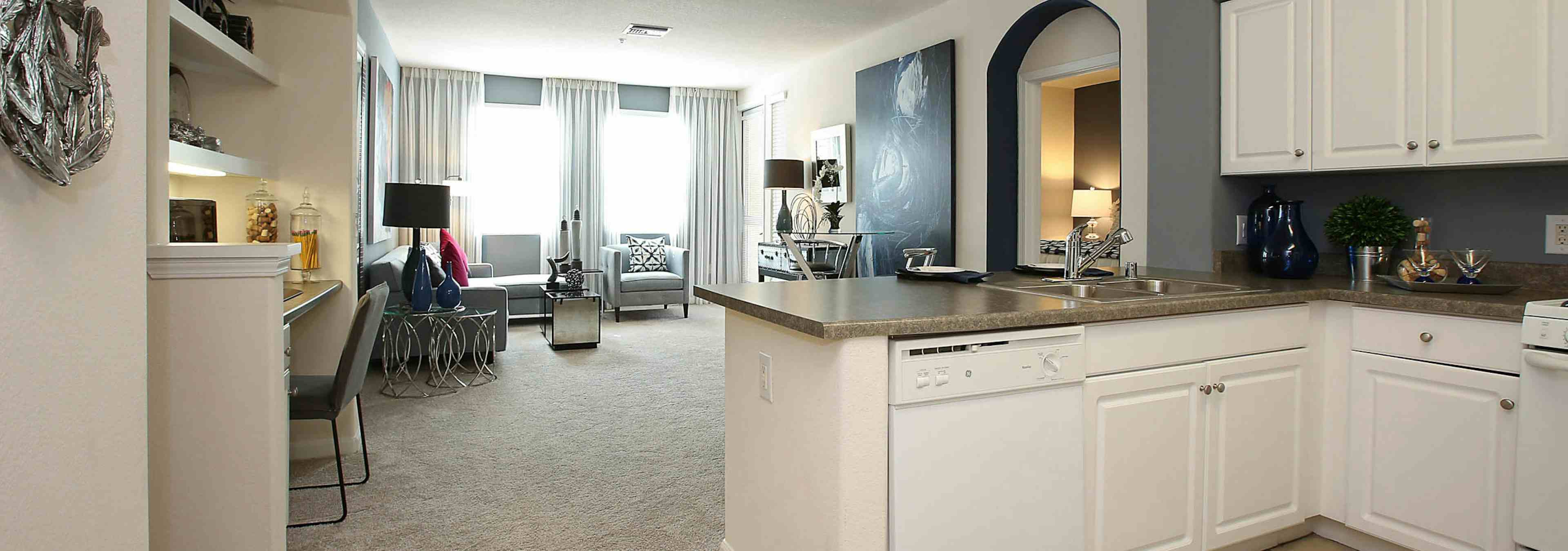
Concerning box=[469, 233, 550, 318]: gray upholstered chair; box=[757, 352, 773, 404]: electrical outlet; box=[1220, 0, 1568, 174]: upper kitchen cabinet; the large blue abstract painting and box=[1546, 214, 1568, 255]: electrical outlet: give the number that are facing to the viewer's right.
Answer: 0

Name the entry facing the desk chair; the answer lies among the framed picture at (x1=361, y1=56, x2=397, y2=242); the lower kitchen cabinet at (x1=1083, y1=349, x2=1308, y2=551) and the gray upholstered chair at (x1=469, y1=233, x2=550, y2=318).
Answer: the gray upholstered chair

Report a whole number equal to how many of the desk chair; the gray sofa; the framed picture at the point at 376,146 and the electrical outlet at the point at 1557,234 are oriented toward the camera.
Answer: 1

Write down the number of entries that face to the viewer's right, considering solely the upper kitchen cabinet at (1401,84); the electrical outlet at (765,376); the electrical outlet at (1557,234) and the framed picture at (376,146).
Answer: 1

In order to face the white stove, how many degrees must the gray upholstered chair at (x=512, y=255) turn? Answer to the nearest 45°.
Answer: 0° — it already faces it

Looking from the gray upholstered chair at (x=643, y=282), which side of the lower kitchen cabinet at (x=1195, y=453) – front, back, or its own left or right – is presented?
back

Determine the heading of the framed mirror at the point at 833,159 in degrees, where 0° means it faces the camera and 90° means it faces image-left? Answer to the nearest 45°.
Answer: approximately 45°

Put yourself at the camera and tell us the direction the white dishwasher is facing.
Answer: facing the viewer and to the right of the viewer

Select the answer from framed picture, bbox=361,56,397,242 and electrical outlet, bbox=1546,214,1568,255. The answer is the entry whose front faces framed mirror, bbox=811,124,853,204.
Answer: framed picture, bbox=361,56,397,242

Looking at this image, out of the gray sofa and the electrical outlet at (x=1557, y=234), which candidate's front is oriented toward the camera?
the electrical outlet

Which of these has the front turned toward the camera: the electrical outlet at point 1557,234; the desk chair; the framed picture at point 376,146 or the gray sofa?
the electrical outlet

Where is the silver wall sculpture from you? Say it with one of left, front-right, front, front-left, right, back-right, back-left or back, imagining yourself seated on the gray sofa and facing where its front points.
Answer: right

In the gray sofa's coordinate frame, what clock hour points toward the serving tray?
The serving tray is roughly at 2 o'clock from the gray sofa.

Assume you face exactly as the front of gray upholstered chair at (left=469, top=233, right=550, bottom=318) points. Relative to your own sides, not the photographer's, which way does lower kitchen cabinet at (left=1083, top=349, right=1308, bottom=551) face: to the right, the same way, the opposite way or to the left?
the same way

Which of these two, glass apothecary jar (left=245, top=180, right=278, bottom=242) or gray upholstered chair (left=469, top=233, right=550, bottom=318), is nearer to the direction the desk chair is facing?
the glass apothecary jar

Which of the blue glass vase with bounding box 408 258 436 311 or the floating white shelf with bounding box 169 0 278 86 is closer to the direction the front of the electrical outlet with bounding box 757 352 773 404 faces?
the floating white shelf

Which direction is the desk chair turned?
to the viewer's left

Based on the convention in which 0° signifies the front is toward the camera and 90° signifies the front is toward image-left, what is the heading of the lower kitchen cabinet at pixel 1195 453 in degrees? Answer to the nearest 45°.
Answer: approximately 315°

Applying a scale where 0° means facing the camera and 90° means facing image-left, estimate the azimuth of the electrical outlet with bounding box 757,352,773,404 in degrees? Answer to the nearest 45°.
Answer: approximately 45°

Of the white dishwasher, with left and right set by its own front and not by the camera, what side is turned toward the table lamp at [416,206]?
back

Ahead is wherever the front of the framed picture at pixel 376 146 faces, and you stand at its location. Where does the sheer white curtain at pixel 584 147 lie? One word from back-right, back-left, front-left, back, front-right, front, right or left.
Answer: front-left

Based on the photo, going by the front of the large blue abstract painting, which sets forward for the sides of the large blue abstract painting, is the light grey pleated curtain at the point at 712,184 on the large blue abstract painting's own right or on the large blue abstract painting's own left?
on the large blue abstract painting's own right
